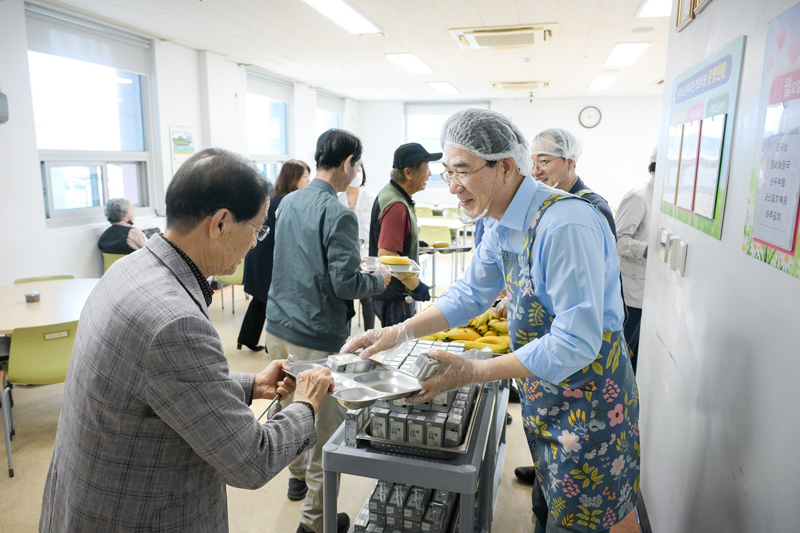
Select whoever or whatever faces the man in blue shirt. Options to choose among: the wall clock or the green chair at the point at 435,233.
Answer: the wall clock

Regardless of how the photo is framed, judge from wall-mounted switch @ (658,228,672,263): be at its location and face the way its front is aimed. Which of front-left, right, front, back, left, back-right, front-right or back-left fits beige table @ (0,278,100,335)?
front-right

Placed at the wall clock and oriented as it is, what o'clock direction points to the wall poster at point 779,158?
The wall poster is roughly at 12 o'clock from the wall clock.

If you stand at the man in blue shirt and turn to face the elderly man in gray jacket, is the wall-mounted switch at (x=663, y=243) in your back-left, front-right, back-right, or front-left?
back-right

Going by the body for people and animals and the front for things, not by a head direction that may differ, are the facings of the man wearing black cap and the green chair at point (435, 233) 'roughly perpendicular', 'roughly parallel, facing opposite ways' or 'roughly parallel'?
roughly perpendicular

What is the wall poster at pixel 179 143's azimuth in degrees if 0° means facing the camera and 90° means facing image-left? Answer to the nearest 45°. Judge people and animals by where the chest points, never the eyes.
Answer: approximately 315°

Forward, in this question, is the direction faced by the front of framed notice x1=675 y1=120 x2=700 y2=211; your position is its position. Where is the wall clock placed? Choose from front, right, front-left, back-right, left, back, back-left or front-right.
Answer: back-right

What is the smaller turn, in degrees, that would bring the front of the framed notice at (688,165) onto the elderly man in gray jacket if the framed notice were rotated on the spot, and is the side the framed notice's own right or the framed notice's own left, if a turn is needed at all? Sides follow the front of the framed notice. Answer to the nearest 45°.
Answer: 0° — it already faces them
